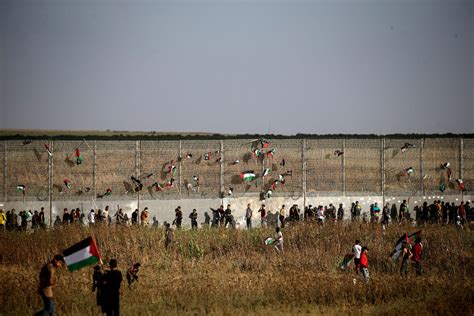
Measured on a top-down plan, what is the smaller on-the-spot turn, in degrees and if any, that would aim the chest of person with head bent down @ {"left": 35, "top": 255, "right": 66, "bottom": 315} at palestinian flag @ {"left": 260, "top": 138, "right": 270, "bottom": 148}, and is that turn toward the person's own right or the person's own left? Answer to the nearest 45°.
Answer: approximately 45° to the person's own left

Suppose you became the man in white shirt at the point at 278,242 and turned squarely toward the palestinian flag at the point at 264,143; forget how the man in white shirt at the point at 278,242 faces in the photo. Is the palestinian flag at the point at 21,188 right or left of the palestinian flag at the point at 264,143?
left

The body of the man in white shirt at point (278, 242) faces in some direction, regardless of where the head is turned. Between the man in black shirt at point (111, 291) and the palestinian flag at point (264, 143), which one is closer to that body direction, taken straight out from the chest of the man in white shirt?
the palestinian flag

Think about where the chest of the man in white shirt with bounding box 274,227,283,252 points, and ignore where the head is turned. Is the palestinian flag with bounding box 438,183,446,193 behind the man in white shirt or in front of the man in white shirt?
in front

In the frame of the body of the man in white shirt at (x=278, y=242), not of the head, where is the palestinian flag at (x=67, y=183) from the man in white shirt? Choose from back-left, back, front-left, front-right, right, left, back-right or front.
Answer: front-left

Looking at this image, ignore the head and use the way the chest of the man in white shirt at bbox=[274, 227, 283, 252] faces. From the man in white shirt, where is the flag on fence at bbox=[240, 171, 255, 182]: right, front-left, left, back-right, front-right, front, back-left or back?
front
